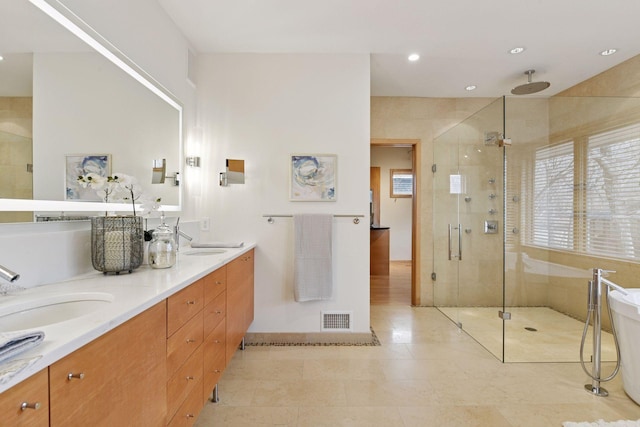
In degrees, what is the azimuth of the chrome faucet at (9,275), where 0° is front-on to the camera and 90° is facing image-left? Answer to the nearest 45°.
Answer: approximately 315°

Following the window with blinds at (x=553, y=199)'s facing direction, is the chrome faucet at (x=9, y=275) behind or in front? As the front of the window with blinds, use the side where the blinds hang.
in front

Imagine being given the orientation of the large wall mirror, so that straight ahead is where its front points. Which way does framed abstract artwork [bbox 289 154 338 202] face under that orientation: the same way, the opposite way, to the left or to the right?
to the right

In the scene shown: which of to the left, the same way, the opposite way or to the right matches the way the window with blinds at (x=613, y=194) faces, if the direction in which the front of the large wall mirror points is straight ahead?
the opposite way

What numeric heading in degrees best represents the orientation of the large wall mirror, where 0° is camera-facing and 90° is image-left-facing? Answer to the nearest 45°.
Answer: approximately 315°

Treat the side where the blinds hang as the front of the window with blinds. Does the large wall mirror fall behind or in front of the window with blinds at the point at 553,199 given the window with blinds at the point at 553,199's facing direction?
in front

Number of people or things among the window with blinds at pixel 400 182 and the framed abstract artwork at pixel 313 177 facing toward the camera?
2

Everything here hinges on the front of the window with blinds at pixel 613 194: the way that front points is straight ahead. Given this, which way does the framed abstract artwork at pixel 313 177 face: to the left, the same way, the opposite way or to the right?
to the left

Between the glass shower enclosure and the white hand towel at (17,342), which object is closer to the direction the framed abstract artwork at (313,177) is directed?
the white hand towel

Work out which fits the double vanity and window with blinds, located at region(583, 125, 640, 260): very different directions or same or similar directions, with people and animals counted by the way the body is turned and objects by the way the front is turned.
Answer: very different directions

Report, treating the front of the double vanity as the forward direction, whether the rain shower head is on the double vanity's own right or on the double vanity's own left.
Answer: on the double vanity's own left

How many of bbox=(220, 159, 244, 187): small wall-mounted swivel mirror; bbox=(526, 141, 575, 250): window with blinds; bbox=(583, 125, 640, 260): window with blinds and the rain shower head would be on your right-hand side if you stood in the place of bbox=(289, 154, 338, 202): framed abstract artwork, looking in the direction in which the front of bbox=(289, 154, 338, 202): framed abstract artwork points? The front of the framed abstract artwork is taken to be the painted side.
1
